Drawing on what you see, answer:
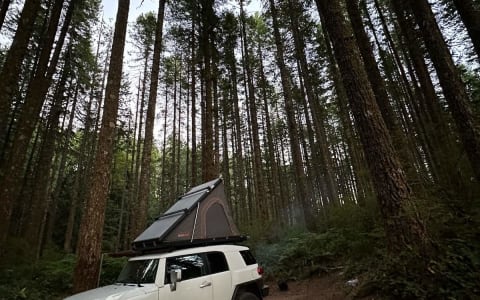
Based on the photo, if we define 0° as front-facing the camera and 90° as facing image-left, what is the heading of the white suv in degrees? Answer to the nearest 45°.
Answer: approximately 45°
